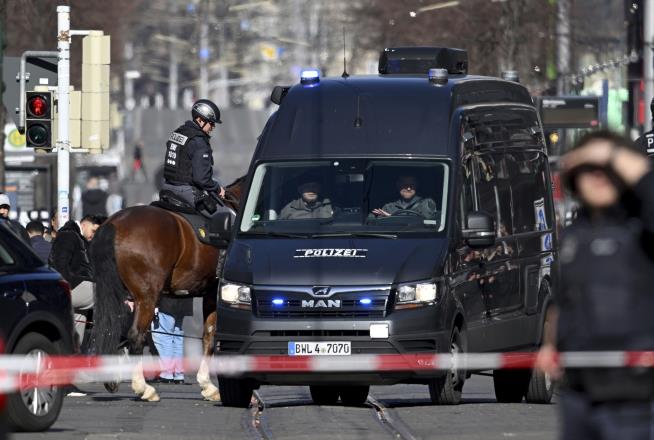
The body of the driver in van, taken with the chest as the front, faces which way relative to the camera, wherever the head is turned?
toward the camera

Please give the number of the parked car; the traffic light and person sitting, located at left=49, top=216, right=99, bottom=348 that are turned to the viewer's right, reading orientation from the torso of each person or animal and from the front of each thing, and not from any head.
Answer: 1

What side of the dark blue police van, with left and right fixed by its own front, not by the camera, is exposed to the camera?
front

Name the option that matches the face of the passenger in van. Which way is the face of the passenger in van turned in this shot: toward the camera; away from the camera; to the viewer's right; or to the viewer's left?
toward the camera

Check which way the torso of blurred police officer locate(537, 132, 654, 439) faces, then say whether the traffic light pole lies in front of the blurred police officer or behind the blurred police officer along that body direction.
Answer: behind

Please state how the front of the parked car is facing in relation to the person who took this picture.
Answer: facing the viewer and to the left of the viewer

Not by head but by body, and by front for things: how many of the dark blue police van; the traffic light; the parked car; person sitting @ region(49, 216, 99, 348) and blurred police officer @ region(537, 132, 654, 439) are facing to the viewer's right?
1

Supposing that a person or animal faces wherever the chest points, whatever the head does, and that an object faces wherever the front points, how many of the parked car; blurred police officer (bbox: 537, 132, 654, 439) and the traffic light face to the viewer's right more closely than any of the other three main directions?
0

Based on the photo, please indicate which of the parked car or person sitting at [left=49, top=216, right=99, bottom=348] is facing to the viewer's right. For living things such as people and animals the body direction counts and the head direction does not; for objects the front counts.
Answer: the person sitting

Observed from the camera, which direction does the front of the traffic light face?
facing the viewer

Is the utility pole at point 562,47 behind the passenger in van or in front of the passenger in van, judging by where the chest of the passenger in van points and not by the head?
behind

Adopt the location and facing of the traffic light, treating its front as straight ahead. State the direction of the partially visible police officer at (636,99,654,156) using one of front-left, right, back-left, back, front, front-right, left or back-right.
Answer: front-left

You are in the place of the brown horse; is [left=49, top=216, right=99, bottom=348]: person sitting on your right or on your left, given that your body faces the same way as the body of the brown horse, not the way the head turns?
on your left

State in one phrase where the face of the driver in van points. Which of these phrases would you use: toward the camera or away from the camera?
toward the camera
